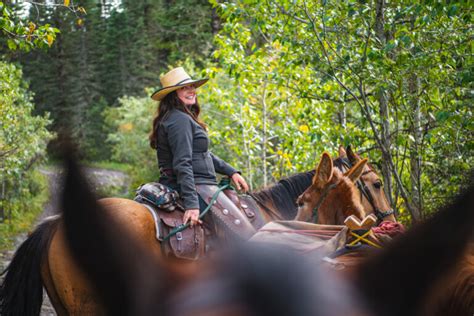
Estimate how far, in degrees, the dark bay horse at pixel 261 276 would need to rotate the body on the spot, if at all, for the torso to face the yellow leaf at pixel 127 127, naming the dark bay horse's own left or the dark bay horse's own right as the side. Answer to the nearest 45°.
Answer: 0° — it already faces it

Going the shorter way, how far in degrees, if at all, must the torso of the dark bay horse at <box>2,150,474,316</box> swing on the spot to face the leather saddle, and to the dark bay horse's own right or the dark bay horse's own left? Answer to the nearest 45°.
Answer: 0° — it already faces it

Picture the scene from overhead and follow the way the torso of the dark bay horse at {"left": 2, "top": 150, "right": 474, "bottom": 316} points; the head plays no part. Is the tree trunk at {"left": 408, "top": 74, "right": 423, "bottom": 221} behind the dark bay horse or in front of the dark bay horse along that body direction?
in front

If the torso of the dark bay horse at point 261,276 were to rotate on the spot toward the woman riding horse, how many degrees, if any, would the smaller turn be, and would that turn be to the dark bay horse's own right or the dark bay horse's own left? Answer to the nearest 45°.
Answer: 0° — it already faces them

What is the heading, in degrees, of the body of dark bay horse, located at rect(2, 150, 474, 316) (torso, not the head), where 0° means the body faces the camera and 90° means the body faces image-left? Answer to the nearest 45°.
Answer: approximately 180°
